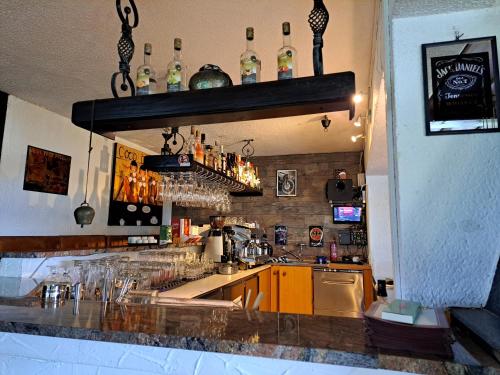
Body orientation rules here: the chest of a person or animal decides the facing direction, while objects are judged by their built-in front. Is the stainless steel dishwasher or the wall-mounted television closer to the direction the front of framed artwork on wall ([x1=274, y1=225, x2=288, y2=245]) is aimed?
the stainless steel dishwasher

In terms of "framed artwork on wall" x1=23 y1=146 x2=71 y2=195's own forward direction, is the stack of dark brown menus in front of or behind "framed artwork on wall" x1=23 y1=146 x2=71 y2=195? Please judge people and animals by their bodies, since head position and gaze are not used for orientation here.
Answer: in front

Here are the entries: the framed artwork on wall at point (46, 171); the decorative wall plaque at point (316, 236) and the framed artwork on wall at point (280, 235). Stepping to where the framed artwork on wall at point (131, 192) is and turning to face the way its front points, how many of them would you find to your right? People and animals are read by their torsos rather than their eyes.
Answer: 1

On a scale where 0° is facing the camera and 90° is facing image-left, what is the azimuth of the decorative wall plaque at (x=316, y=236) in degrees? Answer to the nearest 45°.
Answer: approximately 0°

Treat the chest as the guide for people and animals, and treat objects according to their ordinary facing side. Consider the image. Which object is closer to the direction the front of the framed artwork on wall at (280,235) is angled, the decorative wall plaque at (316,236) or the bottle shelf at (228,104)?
the bottle shelf

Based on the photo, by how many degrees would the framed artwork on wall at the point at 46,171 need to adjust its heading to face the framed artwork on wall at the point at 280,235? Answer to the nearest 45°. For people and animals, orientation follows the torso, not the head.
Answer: approximately 45° to its left

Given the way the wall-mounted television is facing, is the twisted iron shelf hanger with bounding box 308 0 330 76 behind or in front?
in front

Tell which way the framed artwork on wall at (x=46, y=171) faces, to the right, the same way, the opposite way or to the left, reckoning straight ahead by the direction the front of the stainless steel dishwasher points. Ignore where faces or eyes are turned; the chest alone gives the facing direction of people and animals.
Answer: to the left

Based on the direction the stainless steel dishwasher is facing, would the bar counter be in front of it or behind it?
in front
